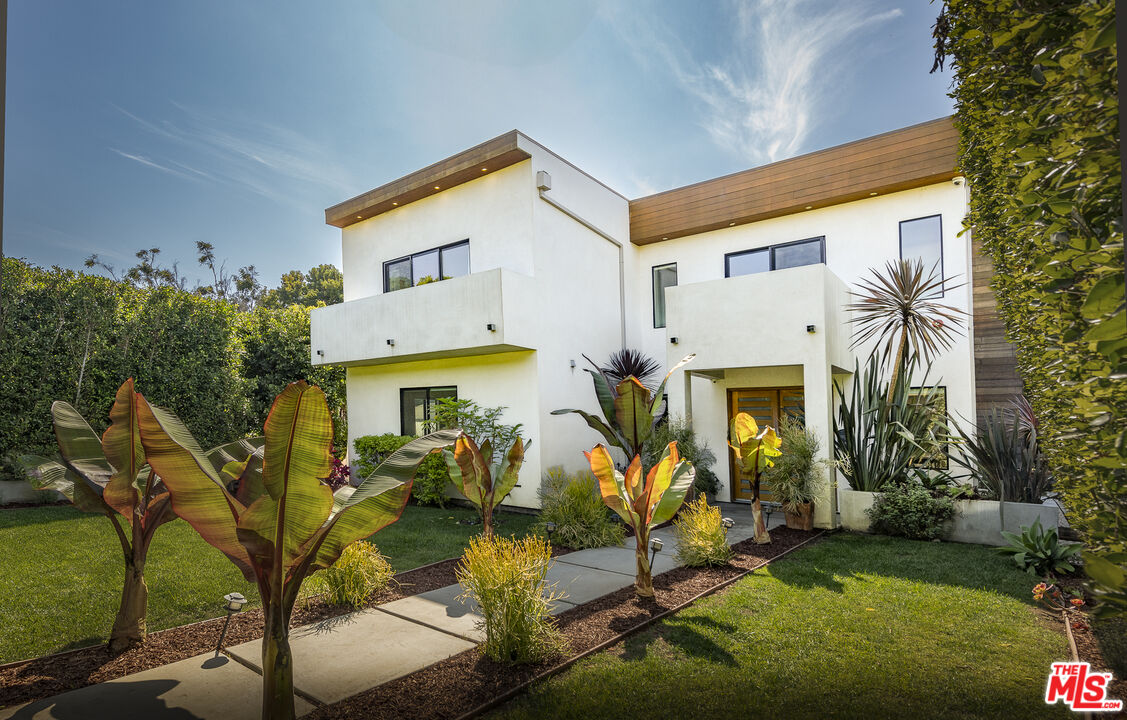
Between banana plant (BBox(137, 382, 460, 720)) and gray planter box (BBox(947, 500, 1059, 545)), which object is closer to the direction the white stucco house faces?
the banana plant

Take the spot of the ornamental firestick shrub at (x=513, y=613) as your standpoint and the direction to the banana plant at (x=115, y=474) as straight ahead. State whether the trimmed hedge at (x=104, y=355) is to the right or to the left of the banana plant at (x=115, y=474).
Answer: right

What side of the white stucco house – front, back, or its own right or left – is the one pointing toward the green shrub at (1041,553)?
left

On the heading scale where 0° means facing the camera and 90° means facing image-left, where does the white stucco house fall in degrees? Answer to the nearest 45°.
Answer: approximately 45°
